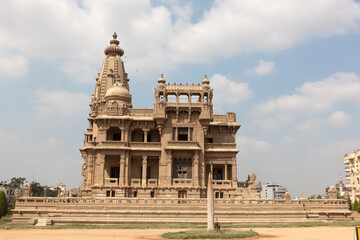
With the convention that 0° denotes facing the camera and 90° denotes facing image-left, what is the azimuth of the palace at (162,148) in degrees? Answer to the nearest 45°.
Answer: approximately 0°
